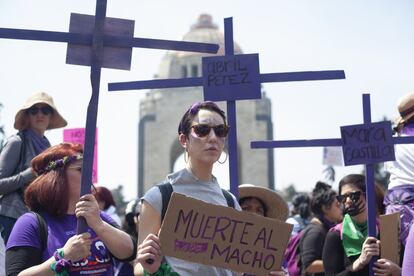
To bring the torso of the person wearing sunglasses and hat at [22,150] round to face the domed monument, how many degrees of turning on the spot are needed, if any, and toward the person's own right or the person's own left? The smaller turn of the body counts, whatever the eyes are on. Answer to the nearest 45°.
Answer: approximately 135° to the person's own left

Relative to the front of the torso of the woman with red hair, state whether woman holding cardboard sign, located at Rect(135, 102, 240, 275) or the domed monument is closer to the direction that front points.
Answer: the woman holding cardboard sign

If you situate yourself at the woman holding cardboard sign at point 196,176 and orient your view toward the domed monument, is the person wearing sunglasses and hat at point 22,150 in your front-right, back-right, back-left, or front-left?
front-left

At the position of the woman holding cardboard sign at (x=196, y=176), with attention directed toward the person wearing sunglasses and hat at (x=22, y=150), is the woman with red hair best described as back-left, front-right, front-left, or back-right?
front-left

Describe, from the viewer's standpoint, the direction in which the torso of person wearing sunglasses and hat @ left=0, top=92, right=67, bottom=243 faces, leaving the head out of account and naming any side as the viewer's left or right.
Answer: facing the viewer and to the right of the viewer

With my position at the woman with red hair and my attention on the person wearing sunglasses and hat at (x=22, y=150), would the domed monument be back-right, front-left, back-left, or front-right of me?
front-right

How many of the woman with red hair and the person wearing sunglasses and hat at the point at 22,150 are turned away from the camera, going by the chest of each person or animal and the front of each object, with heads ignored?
0

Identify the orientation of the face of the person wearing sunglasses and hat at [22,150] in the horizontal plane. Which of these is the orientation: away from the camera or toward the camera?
toward the camera

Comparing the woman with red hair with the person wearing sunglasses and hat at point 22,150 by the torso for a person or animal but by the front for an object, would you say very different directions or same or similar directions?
same or similar directions
